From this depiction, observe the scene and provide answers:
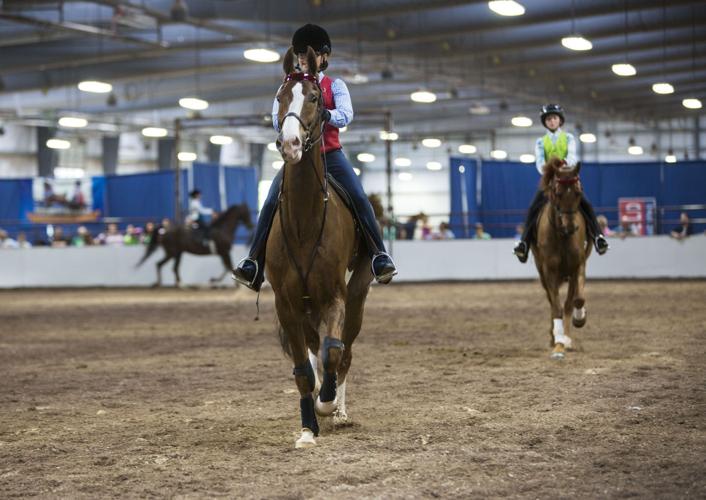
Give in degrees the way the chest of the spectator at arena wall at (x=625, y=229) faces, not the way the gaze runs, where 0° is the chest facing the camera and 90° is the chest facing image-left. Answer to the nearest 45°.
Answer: approximately 0°

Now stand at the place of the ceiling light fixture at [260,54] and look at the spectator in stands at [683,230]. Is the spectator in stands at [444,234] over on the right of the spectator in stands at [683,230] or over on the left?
left

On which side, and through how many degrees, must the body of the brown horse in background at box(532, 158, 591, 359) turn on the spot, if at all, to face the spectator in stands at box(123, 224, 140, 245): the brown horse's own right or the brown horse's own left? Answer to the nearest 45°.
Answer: approximately 135° to the brown horse's own right
